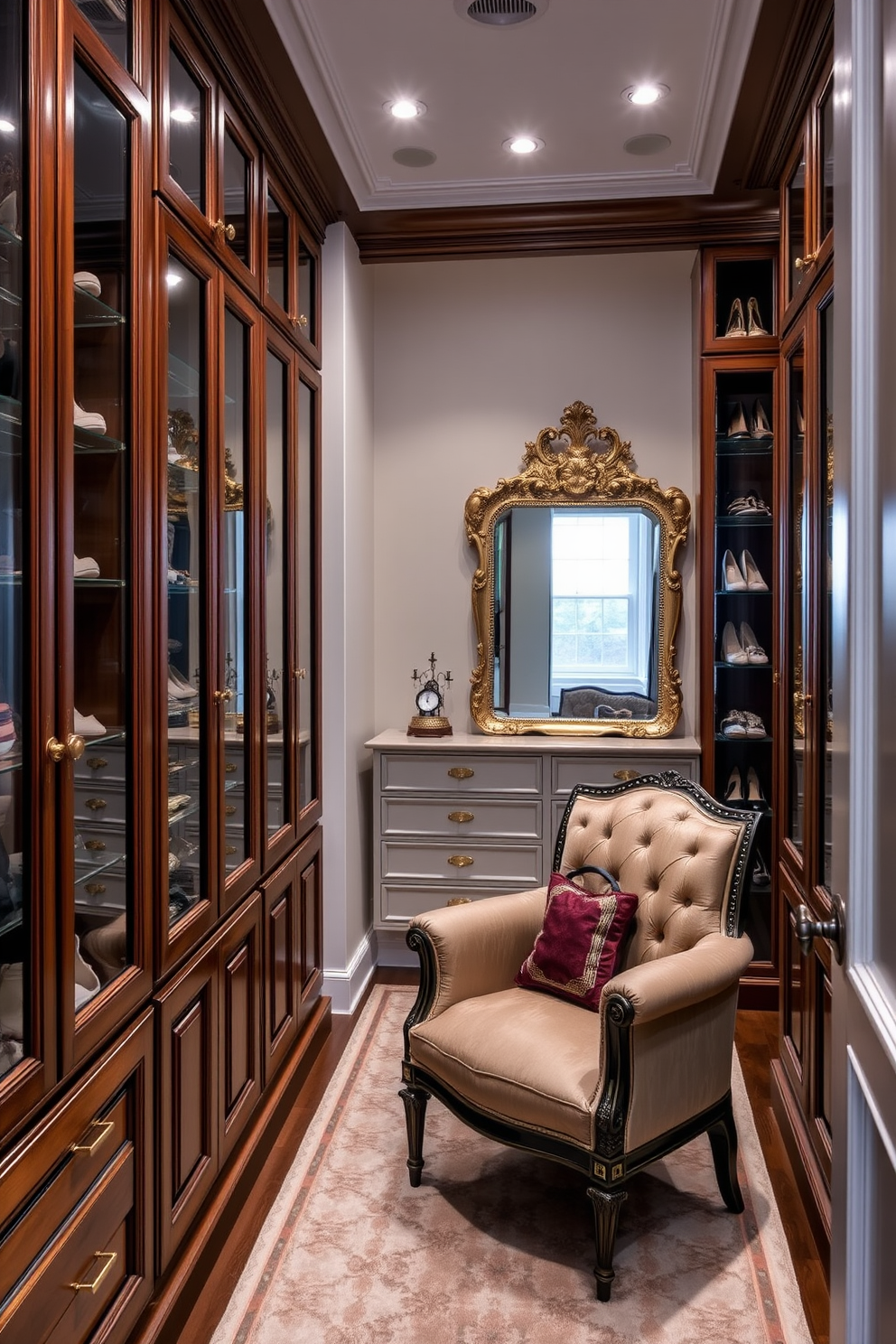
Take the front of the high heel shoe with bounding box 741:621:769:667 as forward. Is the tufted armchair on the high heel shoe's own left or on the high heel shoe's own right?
on the high heel shoe's own right

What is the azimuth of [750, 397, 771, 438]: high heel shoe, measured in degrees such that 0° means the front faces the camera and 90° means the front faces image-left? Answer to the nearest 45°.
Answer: approximately 0°

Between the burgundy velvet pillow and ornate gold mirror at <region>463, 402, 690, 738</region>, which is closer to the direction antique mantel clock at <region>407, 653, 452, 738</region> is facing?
the burgundy velvet pillow

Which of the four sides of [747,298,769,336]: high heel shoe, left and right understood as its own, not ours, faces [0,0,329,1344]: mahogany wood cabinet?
right

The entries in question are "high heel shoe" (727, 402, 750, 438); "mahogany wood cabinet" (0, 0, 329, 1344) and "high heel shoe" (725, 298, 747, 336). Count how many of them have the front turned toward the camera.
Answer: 2

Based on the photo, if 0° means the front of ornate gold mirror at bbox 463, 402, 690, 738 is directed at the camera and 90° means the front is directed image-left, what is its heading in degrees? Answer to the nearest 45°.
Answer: approximately 0°

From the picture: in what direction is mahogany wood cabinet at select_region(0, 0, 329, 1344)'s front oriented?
to the viewer's right

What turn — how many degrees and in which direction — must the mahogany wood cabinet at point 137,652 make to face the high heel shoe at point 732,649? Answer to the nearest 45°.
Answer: approximately 45° to its left

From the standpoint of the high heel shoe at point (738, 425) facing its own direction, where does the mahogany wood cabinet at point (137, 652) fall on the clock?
The mahogany wood cabinet is roughly at 1 o'clock from the high heel shoe.

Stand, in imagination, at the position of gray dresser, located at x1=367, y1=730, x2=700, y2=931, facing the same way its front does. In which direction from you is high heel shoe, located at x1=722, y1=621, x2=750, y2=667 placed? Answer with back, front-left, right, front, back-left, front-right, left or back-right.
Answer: left
